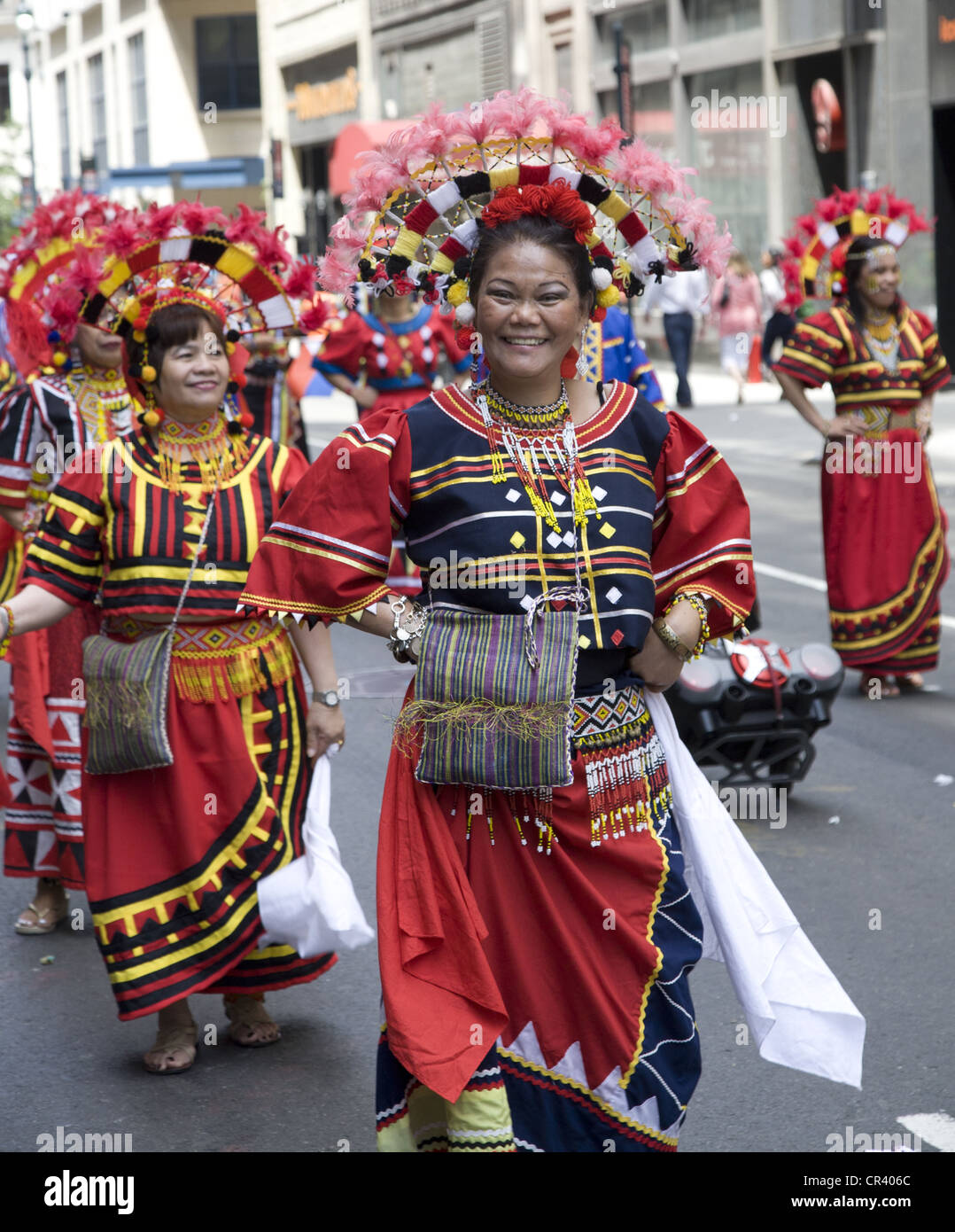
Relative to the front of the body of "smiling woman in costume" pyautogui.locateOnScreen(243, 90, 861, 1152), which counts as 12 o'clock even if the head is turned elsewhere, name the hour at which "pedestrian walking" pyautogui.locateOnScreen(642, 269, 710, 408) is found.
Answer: The pedestrian walking is roughly at 6 o'clock from the smiling woman in costume.

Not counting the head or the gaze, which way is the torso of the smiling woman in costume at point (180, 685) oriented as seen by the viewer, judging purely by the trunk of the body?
toward the camera

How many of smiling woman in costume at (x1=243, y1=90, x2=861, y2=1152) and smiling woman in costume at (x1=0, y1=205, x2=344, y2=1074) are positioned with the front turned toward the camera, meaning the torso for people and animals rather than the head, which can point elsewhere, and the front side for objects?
2

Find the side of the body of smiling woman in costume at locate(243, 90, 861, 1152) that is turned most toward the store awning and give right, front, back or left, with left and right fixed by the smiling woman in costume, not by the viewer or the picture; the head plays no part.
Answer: back

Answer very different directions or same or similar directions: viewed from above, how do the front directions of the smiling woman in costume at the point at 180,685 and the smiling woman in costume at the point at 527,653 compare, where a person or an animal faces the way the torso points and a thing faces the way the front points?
same or similar directions

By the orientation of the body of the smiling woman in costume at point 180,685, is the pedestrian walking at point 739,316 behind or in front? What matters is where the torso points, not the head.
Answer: behind

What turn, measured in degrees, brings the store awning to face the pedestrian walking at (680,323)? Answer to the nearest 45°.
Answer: approximately 45° to its left

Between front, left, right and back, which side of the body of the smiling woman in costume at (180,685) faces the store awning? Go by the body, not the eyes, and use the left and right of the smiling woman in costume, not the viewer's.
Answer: back

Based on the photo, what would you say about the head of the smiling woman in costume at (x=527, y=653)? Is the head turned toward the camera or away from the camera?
toward the camera

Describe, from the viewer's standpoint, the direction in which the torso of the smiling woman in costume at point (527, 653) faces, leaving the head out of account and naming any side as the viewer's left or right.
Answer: facing the viewer
